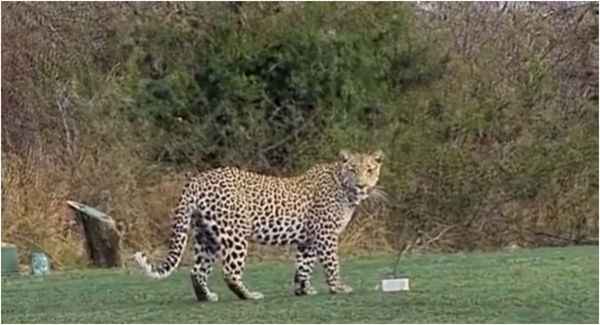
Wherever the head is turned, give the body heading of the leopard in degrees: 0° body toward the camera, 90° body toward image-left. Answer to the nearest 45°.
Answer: approximately 270°

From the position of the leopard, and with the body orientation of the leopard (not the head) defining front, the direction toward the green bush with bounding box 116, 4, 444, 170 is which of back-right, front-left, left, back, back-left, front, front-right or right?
left

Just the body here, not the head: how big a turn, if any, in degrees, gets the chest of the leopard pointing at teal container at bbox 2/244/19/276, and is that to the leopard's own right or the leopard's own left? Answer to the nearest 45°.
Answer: approximately 135° to the leopard's own left

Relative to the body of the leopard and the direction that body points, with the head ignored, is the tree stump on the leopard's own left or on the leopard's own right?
on the leopard's own left
